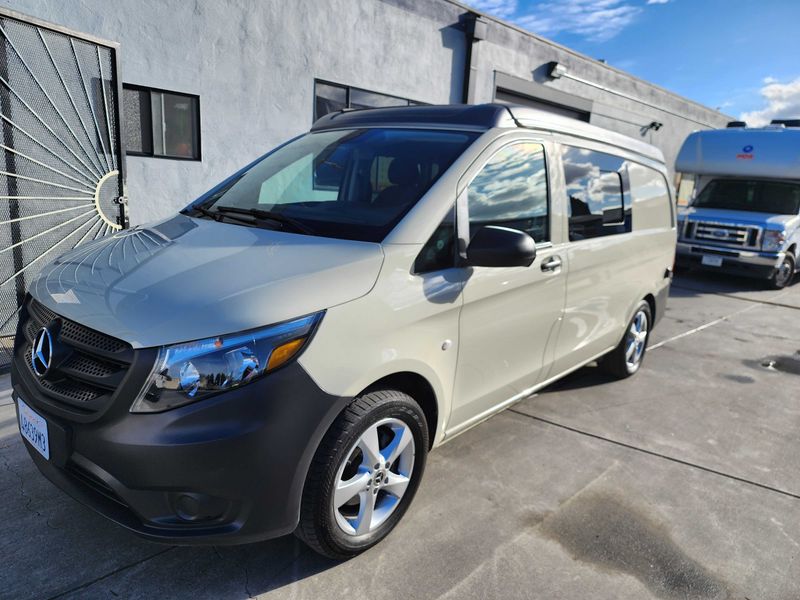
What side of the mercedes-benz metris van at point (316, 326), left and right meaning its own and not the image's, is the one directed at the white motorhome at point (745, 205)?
back

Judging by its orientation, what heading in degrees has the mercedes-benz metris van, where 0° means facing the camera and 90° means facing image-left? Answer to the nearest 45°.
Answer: approximately 45°
